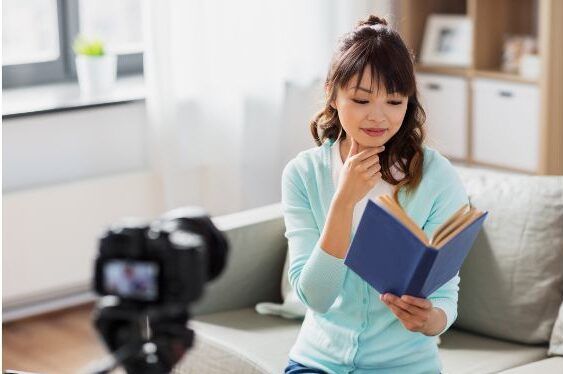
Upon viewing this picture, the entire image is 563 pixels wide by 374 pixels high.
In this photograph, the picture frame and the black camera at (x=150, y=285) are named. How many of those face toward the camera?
1

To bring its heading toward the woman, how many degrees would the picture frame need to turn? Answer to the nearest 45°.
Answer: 0° — it already faces them

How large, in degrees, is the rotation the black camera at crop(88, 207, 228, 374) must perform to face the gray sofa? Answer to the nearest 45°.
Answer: approximately 45° to its left

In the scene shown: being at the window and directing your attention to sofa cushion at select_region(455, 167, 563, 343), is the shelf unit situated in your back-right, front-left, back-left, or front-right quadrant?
front-left

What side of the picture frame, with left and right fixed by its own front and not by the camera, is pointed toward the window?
right

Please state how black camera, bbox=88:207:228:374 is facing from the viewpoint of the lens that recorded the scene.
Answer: facing away from the viewer and to the right of the viewer

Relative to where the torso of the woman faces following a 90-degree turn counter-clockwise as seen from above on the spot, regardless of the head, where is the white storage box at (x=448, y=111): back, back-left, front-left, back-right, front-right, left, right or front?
left

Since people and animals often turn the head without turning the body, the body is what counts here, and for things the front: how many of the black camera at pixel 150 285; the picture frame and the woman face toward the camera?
2

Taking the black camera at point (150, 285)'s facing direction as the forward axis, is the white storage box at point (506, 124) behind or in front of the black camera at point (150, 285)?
in front

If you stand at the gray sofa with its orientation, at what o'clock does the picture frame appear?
The picture frame is roughly at 5 o'clock from the gray sofa.

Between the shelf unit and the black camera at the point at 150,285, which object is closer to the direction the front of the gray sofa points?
the black camera

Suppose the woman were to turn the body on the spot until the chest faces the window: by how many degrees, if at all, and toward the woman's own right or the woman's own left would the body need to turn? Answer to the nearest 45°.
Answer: approximately 135° to the woman's own right

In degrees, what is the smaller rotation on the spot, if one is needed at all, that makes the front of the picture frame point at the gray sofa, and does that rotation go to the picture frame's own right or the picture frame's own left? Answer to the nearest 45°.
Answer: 0° — it already faces it

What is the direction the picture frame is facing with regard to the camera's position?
facing the viewer

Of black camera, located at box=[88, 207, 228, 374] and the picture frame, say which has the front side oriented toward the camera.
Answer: the picture frame

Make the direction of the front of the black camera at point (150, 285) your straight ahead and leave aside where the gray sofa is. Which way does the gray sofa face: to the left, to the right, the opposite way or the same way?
the opposite way

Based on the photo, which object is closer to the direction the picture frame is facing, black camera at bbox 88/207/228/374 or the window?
the black camera

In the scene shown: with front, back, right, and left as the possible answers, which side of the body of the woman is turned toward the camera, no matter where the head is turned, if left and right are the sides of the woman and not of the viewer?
front
